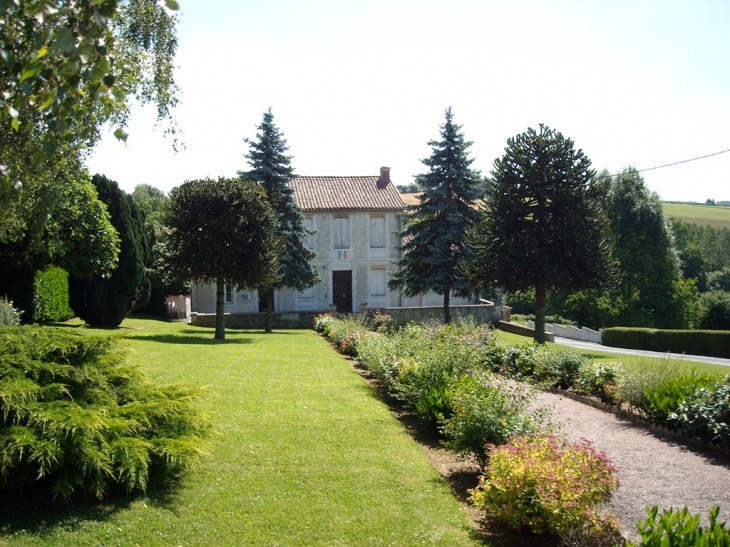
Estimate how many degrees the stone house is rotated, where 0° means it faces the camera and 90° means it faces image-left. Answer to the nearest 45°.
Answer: approximately 0°

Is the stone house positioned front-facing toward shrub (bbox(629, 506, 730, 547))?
yes

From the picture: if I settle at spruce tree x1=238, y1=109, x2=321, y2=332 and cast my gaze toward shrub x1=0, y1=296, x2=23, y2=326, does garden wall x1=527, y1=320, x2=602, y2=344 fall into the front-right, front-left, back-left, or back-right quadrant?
back-left

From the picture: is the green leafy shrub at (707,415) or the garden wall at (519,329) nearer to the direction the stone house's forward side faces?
the green leafy shrub

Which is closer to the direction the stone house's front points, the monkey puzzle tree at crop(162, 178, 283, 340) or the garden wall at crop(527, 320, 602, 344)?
the monkey puzzle tree

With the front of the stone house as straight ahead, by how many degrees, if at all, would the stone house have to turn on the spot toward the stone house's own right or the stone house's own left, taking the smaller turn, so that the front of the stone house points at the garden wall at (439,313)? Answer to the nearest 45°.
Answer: approximately 45° to the stone house's own left

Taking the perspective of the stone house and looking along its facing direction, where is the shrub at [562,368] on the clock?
The shrub is roughly at 12 o'clock from the stone house.

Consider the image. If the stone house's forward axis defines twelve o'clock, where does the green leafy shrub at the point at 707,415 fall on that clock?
The green leafy shrub is roughly at 12 o'clock from the stone house.

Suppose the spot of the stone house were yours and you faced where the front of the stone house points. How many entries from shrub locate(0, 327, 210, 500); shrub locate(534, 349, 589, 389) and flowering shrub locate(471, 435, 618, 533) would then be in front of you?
3

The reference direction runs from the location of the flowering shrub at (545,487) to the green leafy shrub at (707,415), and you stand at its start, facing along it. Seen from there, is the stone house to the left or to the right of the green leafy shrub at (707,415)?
left
